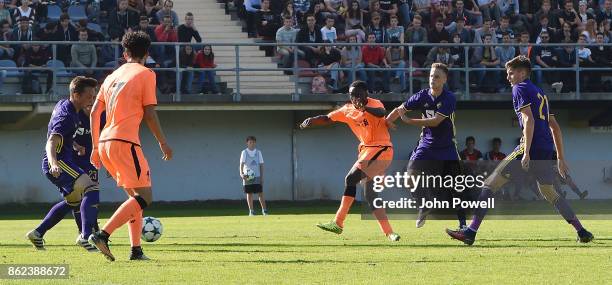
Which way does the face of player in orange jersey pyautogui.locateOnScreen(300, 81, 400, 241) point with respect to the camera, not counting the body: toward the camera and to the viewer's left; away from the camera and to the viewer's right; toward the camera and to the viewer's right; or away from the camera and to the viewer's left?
toward the camera and to the viewer's left

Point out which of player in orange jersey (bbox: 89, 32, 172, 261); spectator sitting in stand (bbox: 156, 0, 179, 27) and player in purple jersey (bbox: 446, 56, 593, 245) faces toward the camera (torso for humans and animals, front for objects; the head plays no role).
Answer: the spectator sitting in stand

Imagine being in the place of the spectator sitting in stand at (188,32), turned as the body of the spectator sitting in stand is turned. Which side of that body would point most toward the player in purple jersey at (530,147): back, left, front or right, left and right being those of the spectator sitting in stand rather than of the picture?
front

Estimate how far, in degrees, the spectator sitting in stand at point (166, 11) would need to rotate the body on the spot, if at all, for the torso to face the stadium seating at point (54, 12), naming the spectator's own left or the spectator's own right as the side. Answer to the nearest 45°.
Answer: approximately 90° to the spectator's own right

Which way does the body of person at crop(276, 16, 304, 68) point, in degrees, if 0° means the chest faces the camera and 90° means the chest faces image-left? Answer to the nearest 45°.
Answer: approximately 0°

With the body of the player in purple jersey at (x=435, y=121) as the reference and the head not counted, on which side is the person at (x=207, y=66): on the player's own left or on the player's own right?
on the player's own right

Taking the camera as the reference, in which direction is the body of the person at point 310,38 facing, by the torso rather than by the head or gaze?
toward the camera

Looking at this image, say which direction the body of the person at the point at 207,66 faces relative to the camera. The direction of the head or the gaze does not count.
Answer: toward the camera

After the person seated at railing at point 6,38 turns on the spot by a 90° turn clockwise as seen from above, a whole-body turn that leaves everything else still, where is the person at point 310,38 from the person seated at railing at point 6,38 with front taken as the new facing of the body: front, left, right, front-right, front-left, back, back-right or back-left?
back

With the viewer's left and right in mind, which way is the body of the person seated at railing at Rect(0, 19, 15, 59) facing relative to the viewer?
facing the viewer

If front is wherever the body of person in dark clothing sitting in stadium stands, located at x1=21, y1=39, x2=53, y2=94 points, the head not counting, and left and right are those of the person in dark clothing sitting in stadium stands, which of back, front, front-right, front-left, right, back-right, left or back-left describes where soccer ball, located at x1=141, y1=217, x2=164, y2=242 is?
front

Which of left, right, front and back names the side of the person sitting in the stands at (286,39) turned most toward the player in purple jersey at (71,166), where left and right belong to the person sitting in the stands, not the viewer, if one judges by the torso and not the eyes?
front

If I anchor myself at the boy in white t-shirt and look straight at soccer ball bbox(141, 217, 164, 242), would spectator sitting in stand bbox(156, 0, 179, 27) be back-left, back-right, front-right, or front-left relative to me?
back-right
